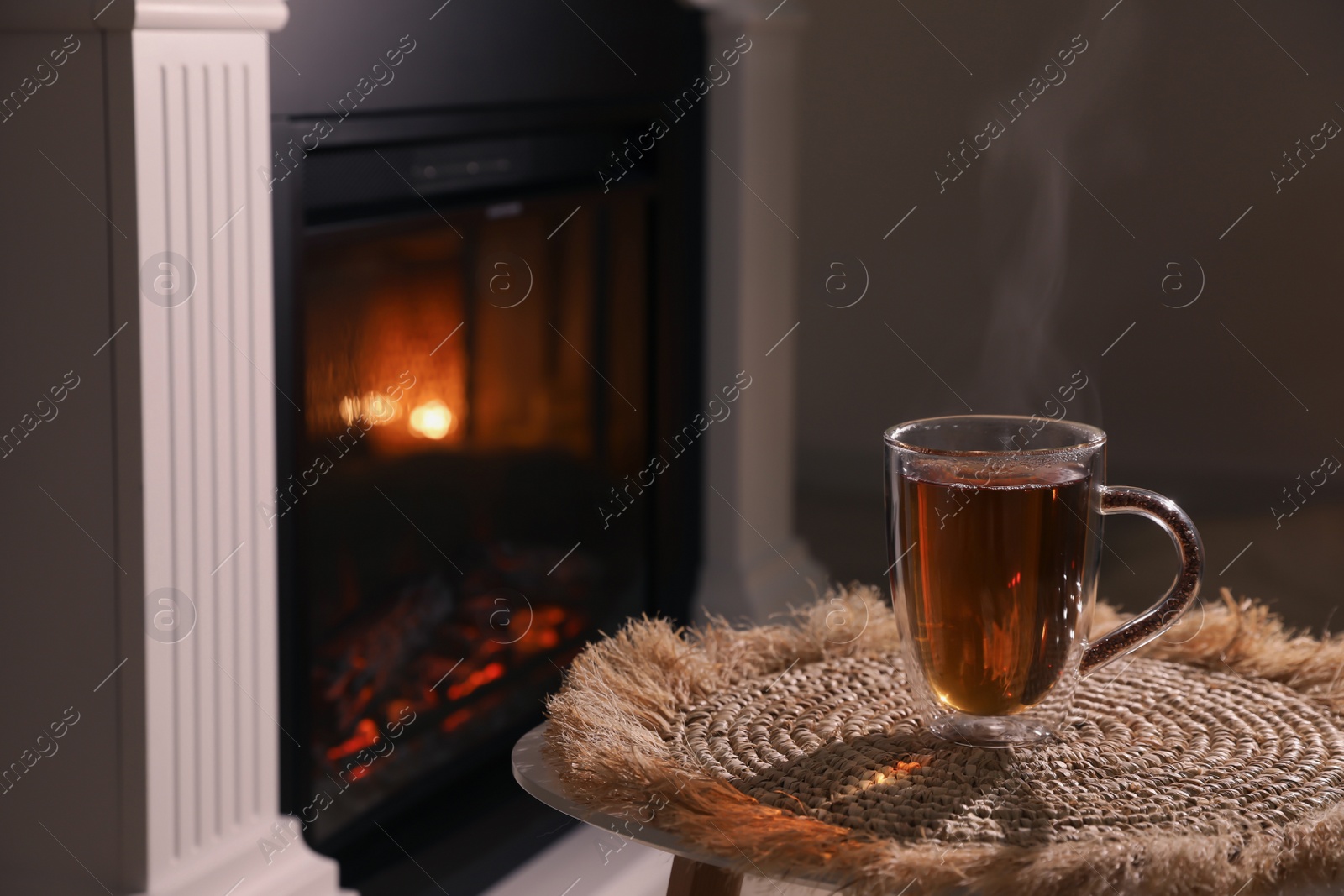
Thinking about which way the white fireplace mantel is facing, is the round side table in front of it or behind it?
in front

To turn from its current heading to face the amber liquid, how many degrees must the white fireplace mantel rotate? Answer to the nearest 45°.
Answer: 0° — it already faces it

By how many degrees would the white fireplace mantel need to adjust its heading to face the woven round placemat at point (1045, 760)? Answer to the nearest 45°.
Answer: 0° — it already faces it

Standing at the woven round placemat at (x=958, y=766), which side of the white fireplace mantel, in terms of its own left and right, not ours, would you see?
front
